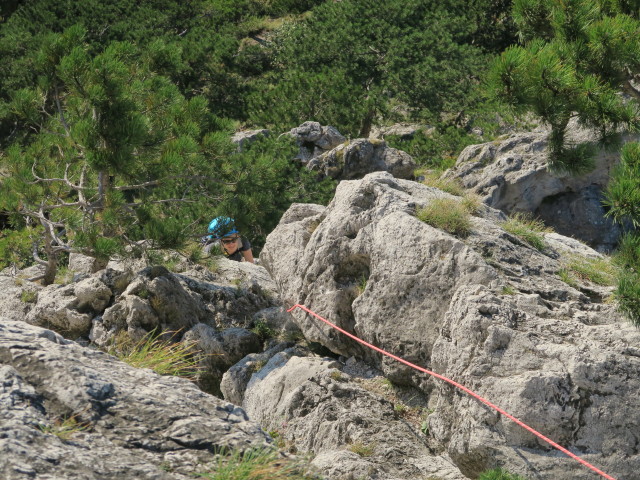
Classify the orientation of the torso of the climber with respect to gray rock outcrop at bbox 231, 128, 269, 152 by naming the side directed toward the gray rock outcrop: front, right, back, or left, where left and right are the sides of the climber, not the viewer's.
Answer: back

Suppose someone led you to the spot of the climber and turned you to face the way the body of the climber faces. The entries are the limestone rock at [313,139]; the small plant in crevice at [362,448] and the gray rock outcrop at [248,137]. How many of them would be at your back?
2

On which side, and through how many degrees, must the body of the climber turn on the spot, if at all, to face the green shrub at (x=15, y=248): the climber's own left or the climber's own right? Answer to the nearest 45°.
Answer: approximately 135° to the climber's own right

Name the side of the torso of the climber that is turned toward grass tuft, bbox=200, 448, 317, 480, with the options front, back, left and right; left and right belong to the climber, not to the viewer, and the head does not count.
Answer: front

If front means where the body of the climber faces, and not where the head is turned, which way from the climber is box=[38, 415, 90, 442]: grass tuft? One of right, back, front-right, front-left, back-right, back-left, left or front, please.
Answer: front

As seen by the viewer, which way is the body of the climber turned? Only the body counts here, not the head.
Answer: toward the camera

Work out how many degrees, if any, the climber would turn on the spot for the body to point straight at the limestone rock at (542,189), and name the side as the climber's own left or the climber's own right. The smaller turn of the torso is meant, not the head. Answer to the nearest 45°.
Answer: approximately 135° to the climber's own left

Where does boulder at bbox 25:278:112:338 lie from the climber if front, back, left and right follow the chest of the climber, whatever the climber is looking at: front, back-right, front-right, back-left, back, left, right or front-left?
front-right

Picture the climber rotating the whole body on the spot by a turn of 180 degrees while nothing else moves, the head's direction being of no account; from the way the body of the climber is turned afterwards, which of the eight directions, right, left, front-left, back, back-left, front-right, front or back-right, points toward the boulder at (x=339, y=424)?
back

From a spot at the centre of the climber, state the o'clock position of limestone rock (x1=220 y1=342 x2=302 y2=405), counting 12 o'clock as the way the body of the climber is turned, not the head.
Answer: The limestone rock is roughly at 12 o'clock from the climber.

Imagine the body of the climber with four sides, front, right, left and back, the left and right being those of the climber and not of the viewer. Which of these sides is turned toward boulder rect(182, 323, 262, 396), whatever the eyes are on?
front

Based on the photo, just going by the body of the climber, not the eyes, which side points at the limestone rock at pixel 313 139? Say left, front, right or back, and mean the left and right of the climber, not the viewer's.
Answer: back

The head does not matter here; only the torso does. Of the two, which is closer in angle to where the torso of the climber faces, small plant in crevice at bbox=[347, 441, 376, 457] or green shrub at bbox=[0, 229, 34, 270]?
the small plant in crevice

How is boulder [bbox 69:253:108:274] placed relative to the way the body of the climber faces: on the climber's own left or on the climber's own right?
on the climber's own right

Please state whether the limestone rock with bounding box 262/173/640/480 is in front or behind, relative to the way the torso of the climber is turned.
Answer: in front

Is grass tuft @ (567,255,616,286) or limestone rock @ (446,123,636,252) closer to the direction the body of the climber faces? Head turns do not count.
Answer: the grass tuft
